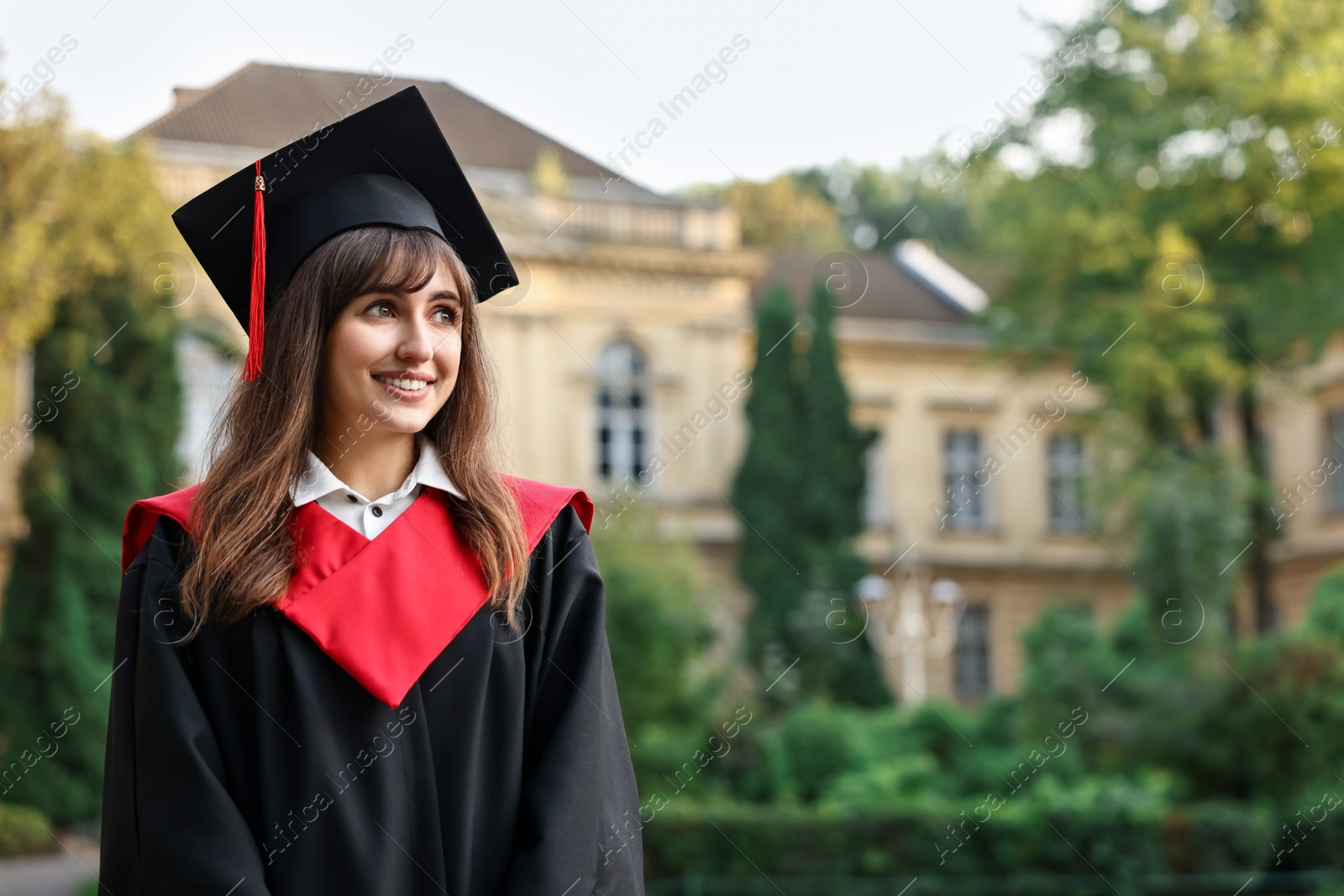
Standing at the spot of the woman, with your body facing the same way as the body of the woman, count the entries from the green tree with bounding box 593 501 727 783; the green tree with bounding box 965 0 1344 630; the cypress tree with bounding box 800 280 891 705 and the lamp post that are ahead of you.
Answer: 0

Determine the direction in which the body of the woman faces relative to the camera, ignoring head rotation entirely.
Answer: toward the camera

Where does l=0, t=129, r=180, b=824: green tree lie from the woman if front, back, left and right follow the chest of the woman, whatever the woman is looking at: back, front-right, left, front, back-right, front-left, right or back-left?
back

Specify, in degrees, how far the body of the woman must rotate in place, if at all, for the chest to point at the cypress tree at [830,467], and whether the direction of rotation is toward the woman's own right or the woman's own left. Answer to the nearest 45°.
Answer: approximately 180°

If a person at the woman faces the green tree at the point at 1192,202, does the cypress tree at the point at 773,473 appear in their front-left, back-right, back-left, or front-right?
front-left

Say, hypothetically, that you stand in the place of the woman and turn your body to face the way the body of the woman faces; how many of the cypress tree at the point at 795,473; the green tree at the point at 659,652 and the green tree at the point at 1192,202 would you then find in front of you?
0

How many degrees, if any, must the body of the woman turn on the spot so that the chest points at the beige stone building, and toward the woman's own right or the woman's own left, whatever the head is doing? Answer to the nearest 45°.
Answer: approximately 180°

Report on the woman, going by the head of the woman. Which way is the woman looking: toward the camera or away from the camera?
toward the camera

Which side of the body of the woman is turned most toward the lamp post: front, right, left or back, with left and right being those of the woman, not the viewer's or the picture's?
back

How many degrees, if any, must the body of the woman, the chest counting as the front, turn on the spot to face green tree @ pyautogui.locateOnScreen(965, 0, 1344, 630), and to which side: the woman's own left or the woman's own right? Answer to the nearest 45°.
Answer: approximately 135° to the woman's own left

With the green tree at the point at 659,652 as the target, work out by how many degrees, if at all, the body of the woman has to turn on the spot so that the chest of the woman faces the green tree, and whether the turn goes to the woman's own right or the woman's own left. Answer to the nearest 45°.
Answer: approximately 180°

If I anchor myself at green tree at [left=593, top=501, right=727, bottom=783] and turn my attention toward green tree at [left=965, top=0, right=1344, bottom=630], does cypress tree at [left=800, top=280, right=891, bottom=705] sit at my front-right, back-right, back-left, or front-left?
front-left

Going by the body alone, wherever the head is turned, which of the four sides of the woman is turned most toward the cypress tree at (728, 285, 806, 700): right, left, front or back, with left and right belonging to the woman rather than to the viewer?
back
